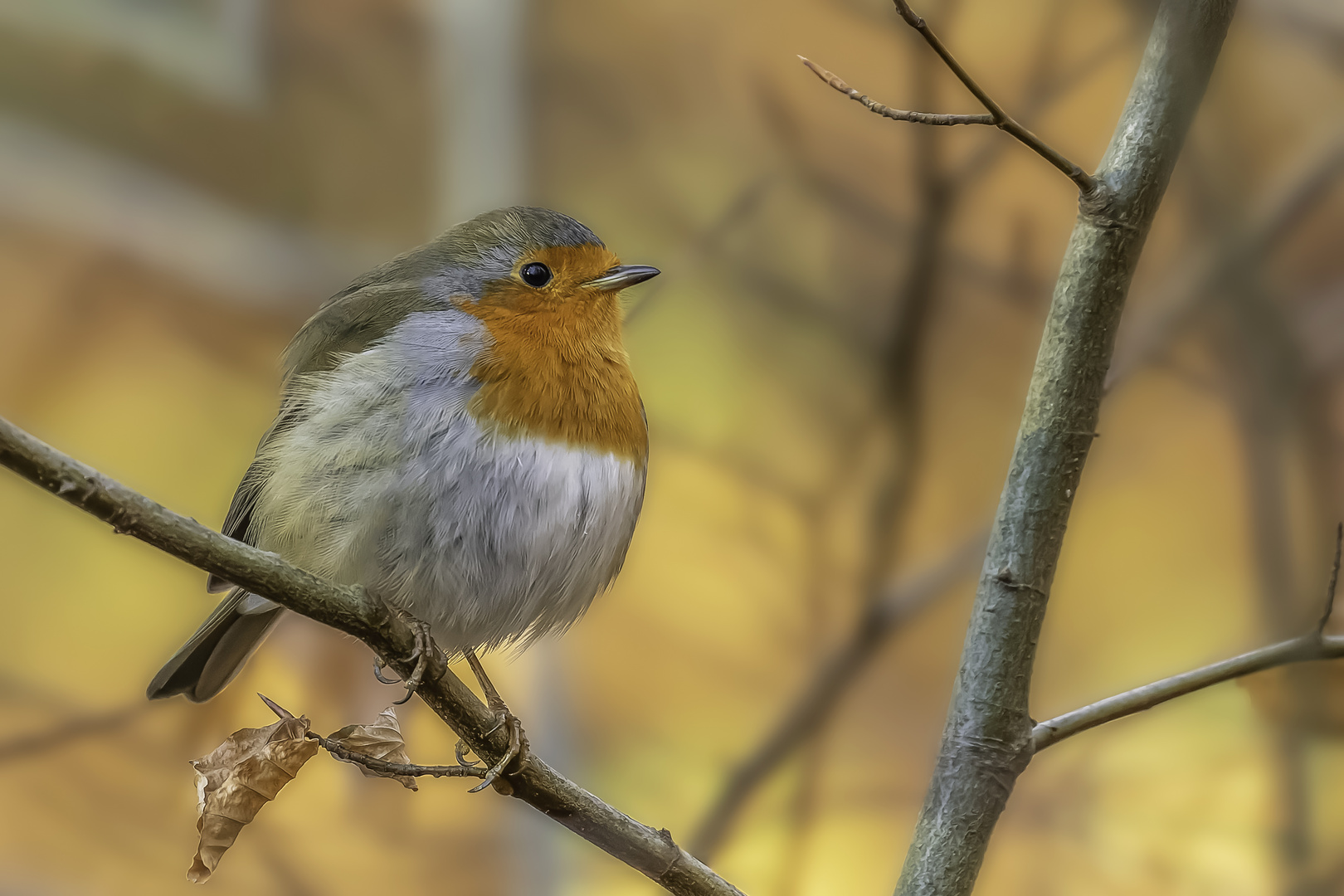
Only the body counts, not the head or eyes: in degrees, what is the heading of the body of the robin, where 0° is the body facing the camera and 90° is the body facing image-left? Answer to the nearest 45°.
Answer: approximately 270°
